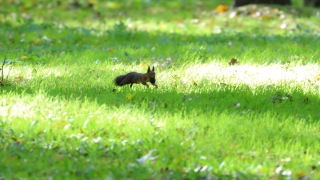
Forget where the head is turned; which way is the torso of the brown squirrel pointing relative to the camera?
to the viewer's right
